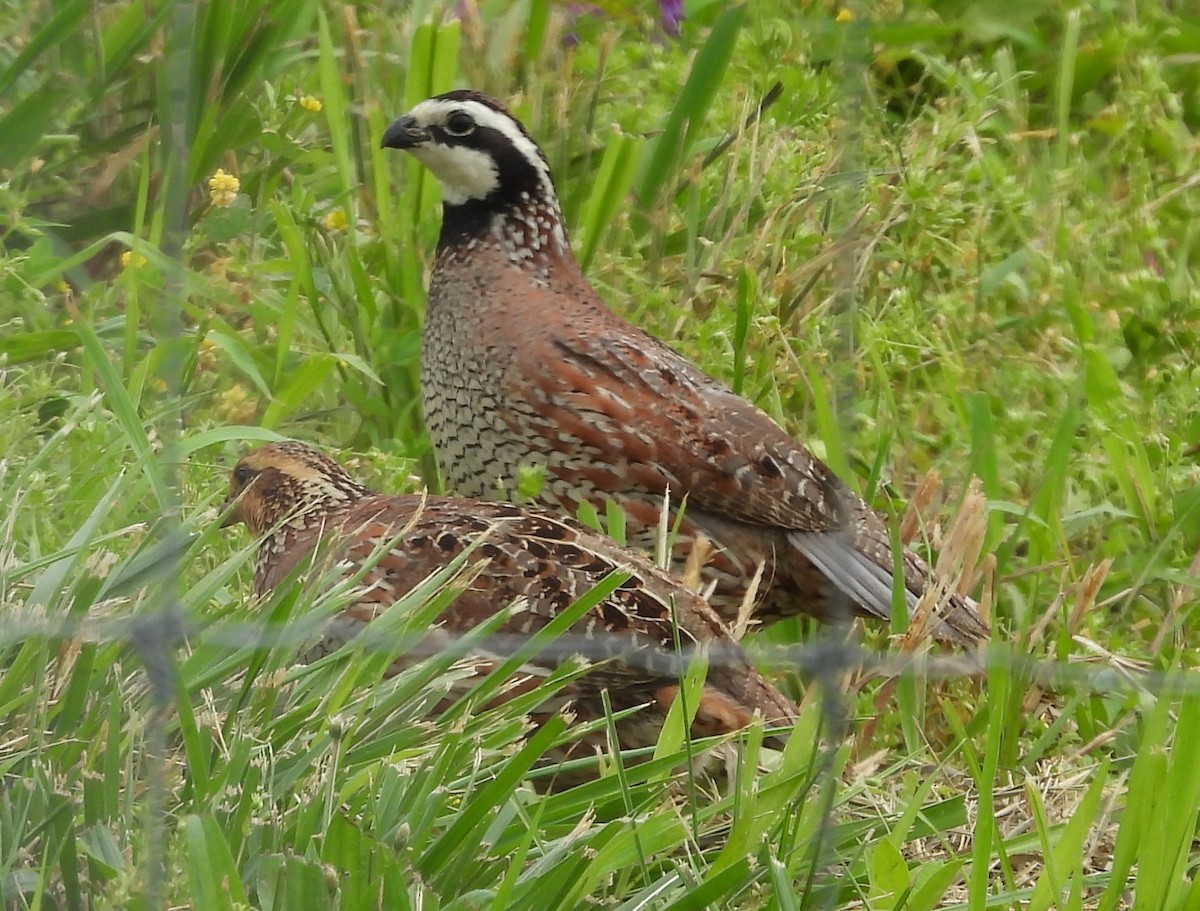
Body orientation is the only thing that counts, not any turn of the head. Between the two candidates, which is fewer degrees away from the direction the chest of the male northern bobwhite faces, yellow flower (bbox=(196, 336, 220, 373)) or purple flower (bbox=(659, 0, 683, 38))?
the yellow flower

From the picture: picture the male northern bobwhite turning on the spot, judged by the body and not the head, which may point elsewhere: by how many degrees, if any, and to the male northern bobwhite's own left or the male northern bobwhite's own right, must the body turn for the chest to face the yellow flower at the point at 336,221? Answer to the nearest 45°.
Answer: approximately 45° to the male northern bobwhite's own right

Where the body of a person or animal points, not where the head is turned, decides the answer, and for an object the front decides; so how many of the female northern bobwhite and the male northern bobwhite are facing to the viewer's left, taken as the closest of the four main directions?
2

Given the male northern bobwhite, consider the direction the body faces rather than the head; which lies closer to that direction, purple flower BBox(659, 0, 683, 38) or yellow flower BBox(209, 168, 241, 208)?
the yellow flower

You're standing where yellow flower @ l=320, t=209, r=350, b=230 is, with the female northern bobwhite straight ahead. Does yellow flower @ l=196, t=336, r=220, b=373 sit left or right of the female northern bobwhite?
right

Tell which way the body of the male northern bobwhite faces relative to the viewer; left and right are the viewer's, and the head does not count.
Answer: facing to the left of the viewer

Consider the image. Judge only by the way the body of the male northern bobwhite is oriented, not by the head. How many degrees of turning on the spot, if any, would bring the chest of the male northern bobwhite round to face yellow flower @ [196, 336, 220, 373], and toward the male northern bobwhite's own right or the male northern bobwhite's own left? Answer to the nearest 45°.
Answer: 0° — it already faces it

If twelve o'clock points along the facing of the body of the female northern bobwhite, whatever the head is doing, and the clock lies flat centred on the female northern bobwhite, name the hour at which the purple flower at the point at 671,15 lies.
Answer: The purple flower is roughly at 3 o'clock from the female northern bobwhite.

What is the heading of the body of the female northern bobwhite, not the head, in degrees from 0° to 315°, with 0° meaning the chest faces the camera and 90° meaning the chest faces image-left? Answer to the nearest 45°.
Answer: approximately 90°

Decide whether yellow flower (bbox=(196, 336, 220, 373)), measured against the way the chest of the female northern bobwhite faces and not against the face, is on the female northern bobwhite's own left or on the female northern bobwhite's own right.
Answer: on the female northern bobwhite's own right

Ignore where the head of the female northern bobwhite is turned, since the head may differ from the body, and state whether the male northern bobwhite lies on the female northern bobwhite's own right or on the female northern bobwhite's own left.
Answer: on the female northern bobwhite's own right
